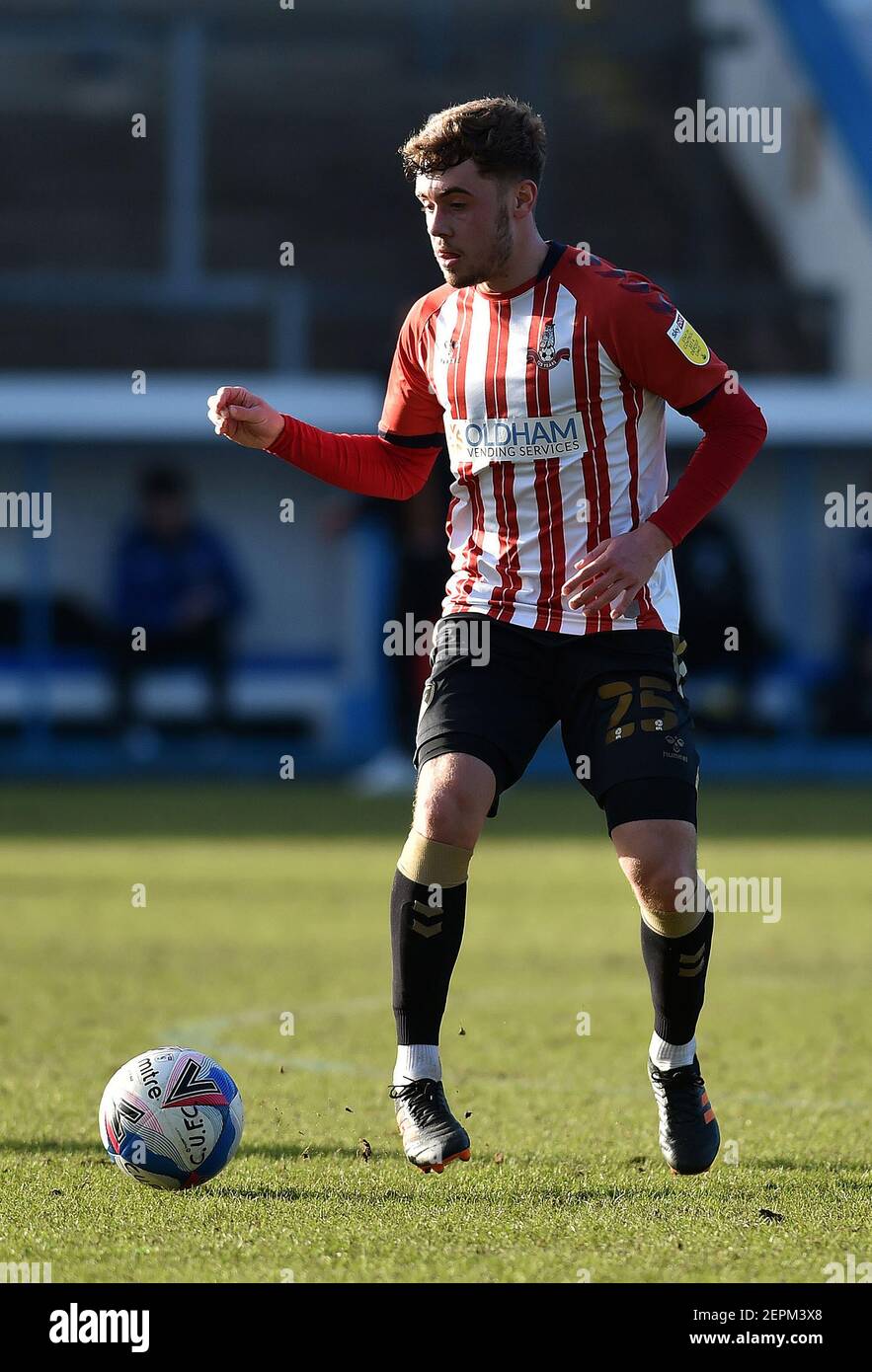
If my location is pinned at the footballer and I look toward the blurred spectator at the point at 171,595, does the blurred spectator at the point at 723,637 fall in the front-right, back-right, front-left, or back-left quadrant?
front-right

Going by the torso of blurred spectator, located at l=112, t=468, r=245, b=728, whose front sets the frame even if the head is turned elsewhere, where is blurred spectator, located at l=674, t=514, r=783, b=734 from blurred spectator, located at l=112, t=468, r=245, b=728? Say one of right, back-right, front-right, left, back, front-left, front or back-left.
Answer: left

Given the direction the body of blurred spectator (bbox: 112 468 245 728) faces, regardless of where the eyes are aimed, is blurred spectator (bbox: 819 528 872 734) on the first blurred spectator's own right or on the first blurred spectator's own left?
on the first blurred spectator's own left

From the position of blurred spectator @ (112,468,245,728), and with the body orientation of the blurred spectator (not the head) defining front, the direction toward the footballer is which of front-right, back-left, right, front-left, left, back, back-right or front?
front

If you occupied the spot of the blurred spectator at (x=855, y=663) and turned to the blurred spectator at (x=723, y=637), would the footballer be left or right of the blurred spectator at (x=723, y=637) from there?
left

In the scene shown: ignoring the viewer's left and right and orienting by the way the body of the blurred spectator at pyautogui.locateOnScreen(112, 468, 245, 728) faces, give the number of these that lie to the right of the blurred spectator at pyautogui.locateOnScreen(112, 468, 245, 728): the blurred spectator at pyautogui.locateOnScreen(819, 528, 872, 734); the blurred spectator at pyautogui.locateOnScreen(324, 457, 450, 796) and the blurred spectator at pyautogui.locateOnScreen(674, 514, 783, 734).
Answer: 0

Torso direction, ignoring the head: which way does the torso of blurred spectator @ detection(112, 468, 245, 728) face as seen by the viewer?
toward the camera

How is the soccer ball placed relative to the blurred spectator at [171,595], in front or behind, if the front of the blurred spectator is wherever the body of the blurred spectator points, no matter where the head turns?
in front

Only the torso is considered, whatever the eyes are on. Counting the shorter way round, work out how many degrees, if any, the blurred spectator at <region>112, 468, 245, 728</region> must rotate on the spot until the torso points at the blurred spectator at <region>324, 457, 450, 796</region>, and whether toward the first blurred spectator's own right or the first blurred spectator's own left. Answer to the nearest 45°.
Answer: approximately 45° to the first blurred spectator's own left

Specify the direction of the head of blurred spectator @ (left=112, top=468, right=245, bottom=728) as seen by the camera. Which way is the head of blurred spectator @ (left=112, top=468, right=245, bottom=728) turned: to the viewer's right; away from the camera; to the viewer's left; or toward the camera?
toward the camera

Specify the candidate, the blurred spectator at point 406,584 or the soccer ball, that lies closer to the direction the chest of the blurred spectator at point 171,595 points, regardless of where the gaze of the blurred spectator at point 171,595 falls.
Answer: the soccer ball
